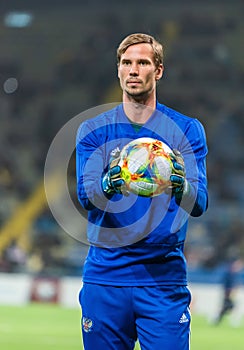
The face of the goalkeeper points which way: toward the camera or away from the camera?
toward the camera

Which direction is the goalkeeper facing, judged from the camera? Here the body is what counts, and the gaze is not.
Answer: toward the camera
